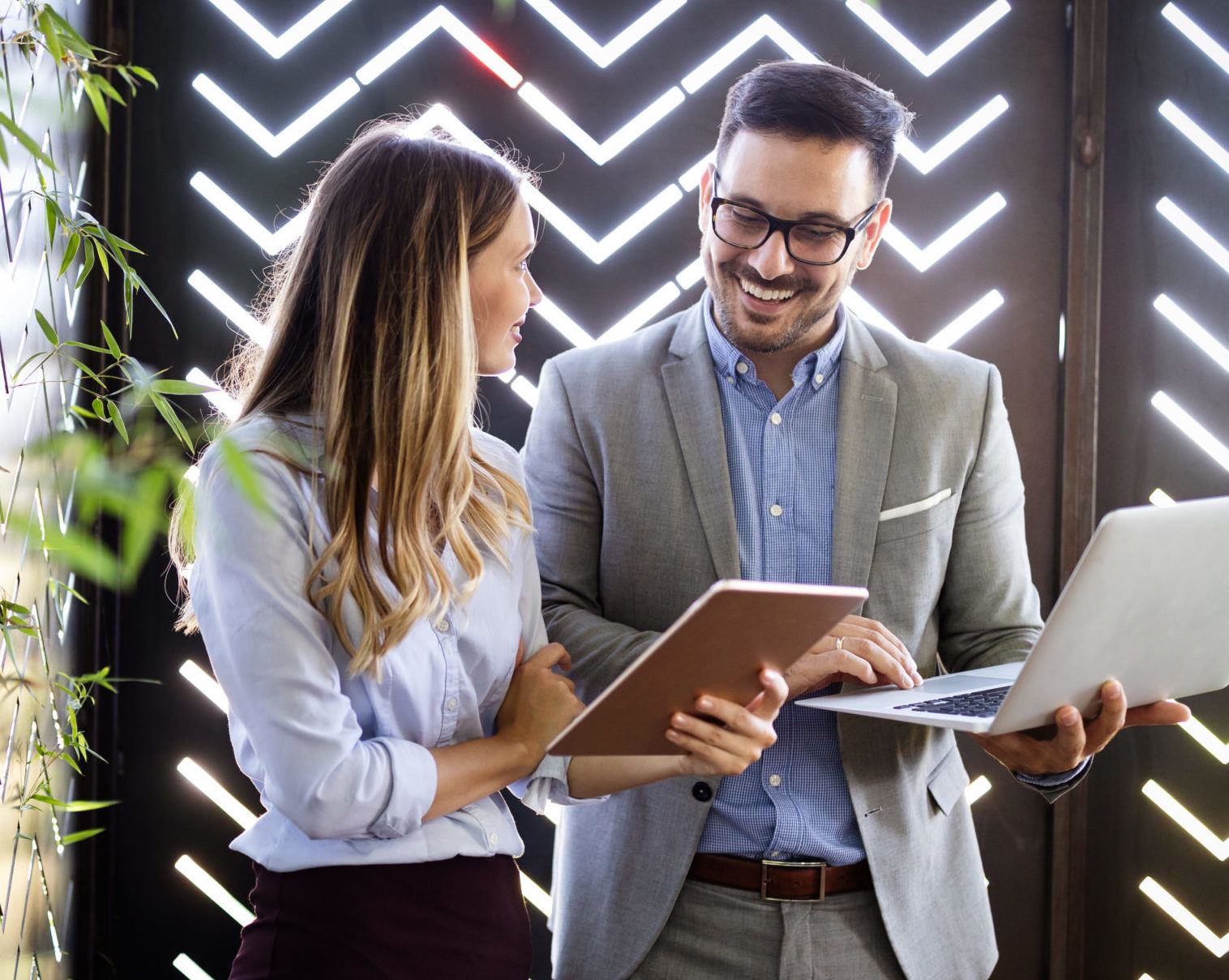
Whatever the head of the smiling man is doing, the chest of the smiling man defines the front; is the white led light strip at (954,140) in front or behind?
behind

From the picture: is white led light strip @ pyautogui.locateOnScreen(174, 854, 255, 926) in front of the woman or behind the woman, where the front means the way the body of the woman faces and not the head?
behind

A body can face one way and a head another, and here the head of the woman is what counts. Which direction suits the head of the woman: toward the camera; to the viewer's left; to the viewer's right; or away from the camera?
to the viewer's right

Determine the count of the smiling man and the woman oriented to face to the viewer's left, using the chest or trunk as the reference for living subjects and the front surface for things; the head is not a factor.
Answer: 0

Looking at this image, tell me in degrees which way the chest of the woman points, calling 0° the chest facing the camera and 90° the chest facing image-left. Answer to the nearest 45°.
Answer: approximately 315°

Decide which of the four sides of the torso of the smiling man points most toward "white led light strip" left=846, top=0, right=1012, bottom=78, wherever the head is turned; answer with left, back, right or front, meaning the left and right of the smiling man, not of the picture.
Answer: back

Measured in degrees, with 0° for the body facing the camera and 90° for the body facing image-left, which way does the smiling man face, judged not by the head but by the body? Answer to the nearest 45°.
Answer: approximately 0°

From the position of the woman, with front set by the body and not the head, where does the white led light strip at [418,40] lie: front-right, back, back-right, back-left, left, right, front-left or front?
back-left
